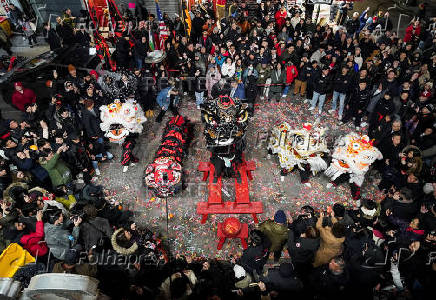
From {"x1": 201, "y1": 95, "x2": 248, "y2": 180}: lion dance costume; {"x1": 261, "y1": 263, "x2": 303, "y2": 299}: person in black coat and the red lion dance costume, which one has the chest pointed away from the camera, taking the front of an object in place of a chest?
the person in black coat

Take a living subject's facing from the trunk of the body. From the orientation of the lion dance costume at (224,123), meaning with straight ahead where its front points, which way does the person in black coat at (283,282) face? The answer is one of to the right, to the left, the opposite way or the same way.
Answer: the opposite way

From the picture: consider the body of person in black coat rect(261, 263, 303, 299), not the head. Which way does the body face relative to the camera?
away from the camera

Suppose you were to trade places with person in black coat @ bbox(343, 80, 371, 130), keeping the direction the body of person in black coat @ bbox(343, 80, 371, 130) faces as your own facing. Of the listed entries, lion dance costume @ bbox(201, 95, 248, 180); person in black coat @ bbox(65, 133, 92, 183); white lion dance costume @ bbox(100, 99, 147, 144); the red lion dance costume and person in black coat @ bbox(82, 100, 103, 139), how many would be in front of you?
5

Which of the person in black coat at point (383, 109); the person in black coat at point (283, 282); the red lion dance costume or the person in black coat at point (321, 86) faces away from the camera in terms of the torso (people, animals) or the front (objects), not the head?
the person in black coat at point (283, 282)

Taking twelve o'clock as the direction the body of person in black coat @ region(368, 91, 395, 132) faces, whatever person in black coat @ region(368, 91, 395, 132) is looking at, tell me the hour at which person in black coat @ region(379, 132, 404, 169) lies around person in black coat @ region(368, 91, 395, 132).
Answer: person in black coat @ region(379, 132, 404, 169) is roughly at 10 o'clock from person in black coat @ region(368, 91, 395, 132).

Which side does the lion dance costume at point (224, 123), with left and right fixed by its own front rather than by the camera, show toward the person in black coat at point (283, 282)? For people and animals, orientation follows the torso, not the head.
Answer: front

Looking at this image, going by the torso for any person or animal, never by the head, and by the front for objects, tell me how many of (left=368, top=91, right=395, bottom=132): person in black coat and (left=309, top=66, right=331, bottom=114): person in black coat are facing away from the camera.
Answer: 0

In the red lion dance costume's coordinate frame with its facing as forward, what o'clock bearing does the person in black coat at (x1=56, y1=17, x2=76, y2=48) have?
The person in black coat is roughly at 5 o'clock from the red lion dance costume.

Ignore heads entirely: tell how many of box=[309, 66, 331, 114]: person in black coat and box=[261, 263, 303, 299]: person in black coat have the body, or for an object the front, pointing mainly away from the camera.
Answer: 1
